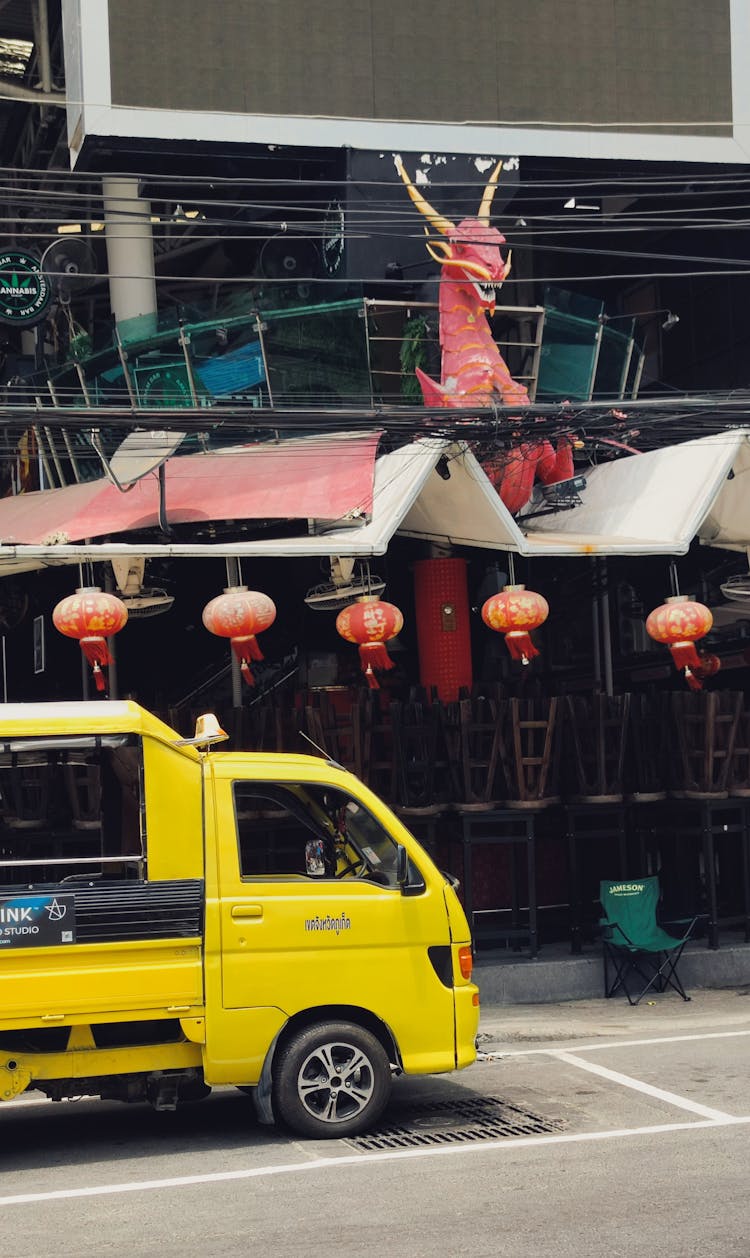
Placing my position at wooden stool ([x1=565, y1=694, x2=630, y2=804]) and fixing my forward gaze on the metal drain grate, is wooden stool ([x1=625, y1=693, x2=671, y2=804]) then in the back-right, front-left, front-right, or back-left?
back-left

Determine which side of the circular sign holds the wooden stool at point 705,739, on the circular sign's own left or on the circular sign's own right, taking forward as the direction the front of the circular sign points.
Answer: on the circular sign's own left

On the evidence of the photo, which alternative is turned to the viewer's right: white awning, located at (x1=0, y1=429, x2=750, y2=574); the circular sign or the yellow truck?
the yellow truck

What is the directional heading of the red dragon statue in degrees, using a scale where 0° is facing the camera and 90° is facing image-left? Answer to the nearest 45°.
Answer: approximately 315°

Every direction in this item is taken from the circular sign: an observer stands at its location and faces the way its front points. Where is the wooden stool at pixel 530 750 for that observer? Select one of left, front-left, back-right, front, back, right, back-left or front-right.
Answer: front-left

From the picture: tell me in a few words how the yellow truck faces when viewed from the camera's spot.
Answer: facing to the right of the viewer

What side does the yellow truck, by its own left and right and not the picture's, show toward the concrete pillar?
left

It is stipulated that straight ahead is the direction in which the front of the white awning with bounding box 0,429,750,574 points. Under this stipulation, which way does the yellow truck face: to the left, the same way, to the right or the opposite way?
to the left

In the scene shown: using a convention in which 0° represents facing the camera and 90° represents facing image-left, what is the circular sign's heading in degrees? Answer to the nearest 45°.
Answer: approximately 0°
